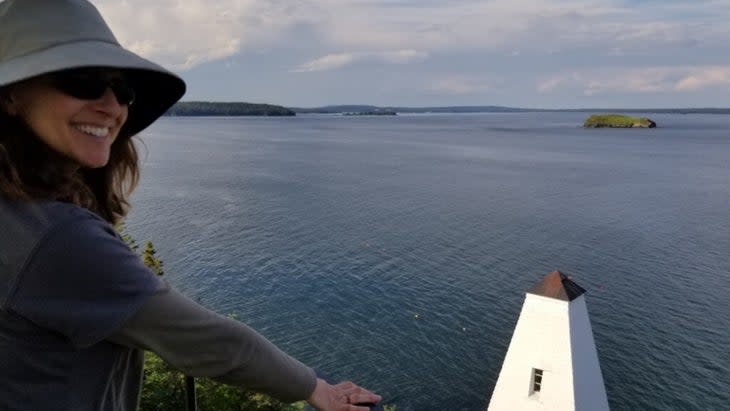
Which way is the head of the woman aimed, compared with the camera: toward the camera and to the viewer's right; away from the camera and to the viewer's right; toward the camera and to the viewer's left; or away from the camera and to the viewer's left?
toward the camera and to the viewer's right

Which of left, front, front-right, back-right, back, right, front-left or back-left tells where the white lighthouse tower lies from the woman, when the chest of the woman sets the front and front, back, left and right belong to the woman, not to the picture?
front-left

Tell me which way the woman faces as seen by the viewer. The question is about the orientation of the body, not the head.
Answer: to the viewer's right
